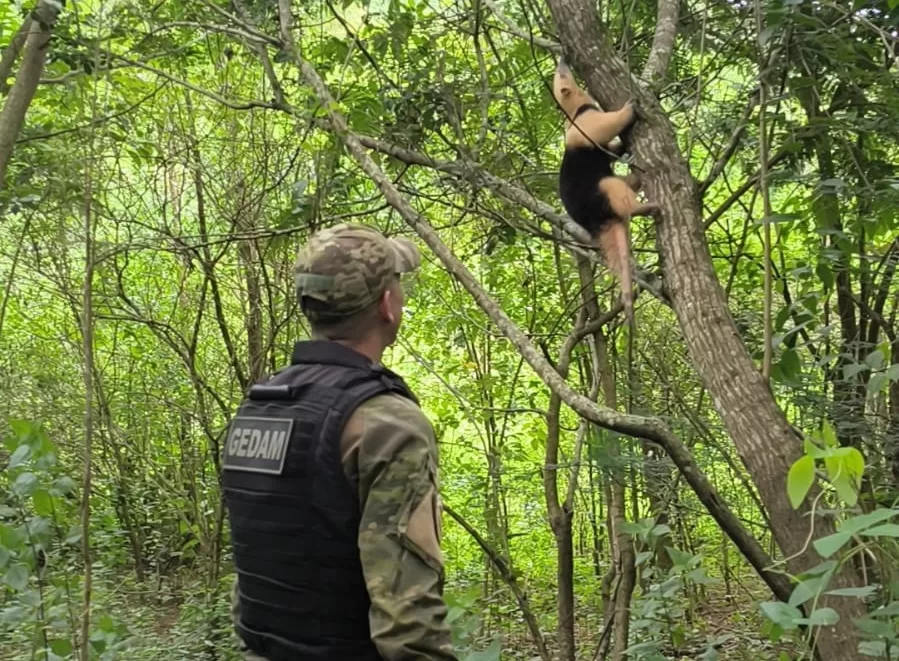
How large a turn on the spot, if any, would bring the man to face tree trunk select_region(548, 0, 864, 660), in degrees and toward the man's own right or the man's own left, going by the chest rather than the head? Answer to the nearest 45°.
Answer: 0° — they already face it

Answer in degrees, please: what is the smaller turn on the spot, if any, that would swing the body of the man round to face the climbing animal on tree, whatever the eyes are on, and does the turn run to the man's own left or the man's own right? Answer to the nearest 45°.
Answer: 0° — they already face it

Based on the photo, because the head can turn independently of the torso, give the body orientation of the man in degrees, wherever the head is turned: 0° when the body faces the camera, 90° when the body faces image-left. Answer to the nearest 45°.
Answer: approximately 225°

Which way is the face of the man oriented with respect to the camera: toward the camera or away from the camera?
away from the camera
